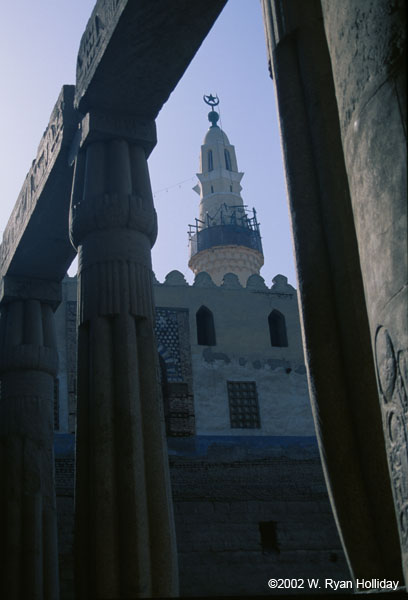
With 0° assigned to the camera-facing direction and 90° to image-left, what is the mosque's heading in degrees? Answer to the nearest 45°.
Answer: approximately 0°

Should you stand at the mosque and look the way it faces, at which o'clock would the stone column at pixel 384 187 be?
The stone column is roughly at 12 o'clock from the mosque.

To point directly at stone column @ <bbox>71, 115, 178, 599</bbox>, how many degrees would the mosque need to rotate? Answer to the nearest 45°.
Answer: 0° — it already faces it

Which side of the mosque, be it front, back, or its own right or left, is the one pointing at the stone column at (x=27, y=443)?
front

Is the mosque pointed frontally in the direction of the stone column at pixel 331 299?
yes
